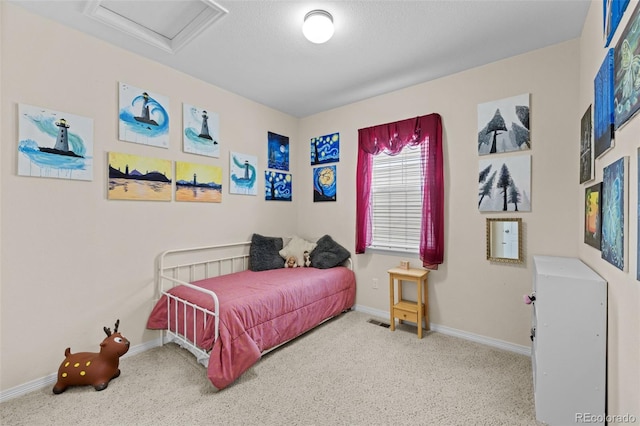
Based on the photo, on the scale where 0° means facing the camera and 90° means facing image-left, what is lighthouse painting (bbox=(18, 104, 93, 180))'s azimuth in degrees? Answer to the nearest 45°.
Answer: approximately 315°

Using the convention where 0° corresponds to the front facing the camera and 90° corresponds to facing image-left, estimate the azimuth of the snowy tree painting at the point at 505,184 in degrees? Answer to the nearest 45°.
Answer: approximately 45°

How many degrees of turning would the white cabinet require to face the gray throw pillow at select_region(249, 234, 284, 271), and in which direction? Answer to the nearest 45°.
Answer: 0° — it already faces it

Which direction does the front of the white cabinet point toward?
to the viewer's left

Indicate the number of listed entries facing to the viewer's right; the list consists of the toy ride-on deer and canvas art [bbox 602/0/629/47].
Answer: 1

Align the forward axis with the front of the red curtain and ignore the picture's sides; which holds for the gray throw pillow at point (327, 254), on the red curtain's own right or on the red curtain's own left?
on the red curtain's own right

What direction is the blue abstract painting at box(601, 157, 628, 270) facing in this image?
to the viewer's left
